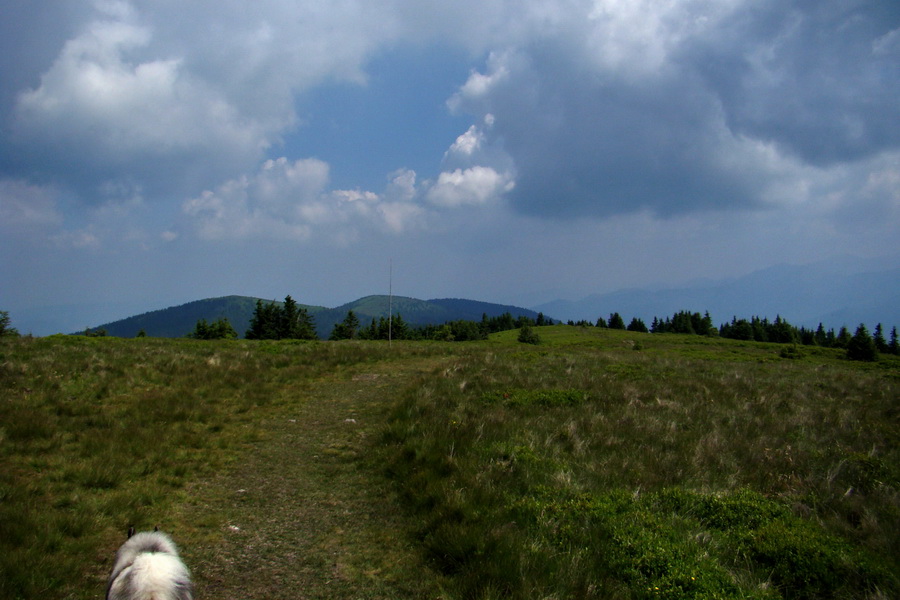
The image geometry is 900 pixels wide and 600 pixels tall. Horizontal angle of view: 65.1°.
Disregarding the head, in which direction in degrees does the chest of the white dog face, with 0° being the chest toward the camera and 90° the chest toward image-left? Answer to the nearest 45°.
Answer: approximately 180°
